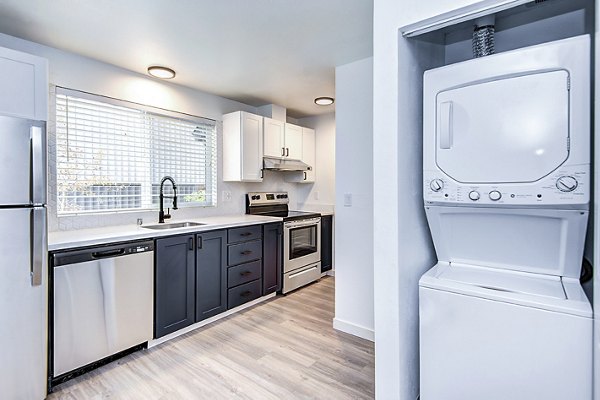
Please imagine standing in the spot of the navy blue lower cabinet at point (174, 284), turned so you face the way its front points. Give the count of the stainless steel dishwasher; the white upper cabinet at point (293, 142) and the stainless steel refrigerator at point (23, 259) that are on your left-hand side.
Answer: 1

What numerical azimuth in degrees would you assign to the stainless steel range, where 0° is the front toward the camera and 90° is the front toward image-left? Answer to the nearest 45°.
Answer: approximately 315°

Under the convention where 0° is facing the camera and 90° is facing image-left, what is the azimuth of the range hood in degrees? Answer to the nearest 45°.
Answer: approximately 315°

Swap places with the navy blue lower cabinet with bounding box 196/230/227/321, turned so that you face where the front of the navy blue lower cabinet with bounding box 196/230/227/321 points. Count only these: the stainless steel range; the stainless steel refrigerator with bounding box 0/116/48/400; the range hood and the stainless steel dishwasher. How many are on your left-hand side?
2

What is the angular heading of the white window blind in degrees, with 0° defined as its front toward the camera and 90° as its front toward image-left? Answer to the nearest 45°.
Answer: approximately 315°

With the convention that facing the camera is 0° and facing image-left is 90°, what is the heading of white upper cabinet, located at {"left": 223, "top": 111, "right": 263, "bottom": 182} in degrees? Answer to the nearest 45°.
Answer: approximately 315°

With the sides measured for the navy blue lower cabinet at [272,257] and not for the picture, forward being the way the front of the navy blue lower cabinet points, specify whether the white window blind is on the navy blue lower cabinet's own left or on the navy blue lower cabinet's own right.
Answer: on the navy blue lower cabinet's own right

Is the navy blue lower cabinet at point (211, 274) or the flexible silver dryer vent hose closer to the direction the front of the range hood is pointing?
the flexible silver dryer vent hose

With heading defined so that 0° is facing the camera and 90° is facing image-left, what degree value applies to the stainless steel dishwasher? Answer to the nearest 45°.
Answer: approximately 315°

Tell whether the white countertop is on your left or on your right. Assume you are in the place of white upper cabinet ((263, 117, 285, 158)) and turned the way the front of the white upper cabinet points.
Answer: on your right

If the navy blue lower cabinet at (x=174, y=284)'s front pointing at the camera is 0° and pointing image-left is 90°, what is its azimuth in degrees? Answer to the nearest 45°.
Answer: approximately 315°
